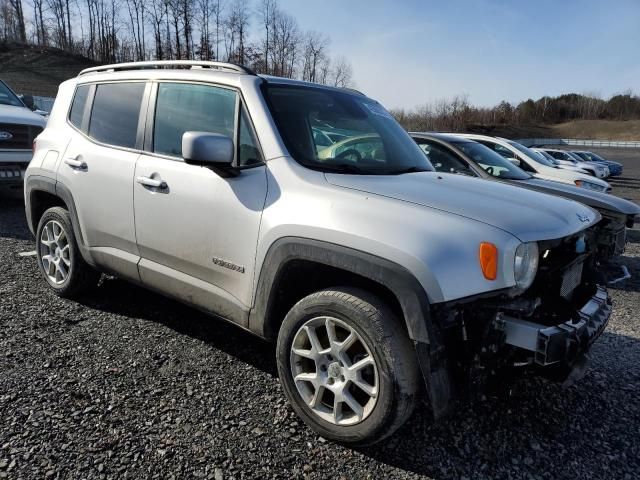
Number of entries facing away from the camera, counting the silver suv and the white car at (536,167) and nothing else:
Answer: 0

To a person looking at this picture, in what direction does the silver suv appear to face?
facing the viewer and to the right of the viewer

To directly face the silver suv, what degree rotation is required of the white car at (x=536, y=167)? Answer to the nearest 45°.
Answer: approximately 45° to its right

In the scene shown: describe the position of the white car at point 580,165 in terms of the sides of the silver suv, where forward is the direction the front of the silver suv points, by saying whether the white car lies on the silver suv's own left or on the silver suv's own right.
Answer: on the silver suv's own left

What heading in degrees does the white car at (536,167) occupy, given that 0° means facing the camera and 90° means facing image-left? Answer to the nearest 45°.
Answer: approximately 315°

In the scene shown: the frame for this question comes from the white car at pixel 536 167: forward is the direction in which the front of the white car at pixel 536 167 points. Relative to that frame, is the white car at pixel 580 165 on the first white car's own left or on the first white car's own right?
on the first white car's own left
